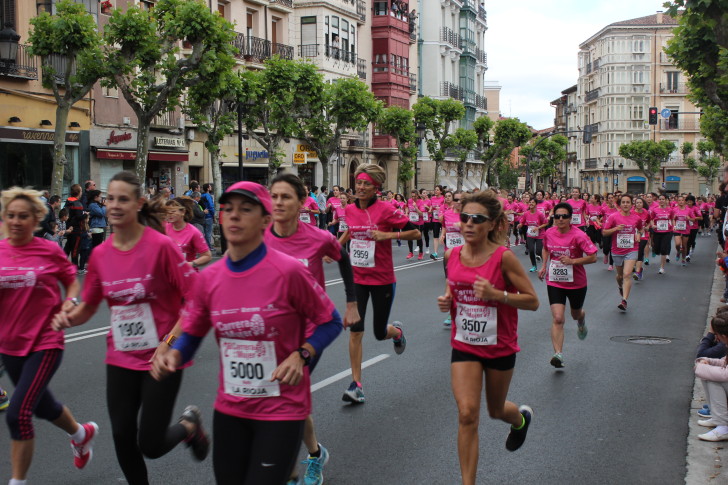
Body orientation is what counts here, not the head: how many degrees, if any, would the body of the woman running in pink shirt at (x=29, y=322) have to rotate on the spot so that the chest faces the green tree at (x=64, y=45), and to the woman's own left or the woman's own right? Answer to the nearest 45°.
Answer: approximately 135° to the woman's own right

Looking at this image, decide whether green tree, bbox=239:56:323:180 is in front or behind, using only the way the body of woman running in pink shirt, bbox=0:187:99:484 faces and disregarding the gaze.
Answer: behind

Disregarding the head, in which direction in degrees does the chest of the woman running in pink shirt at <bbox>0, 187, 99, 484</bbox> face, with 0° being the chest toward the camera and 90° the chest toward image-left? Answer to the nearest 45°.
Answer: approximately 45°

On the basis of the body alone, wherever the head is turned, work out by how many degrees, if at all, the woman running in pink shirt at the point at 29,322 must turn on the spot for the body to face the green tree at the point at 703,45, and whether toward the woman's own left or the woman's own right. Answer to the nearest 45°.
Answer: approximately 180°

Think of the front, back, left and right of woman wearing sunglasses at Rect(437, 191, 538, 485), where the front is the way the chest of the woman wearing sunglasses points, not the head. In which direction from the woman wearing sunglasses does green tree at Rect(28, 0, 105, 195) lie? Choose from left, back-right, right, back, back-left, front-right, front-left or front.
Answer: right

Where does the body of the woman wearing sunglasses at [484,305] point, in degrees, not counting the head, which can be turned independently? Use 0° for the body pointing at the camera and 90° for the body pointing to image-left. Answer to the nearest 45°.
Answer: approximately 45°

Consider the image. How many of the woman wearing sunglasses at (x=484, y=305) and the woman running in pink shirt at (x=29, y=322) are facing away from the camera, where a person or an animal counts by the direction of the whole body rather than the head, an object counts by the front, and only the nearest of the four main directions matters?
0

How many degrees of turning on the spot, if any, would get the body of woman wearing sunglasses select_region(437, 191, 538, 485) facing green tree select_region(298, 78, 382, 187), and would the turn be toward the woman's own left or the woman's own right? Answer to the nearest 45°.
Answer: approximately 135° to the woman's own right

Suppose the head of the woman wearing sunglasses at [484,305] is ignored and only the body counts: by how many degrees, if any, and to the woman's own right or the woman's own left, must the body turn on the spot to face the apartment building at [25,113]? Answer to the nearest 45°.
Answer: approximately 90° to the woman's own right
